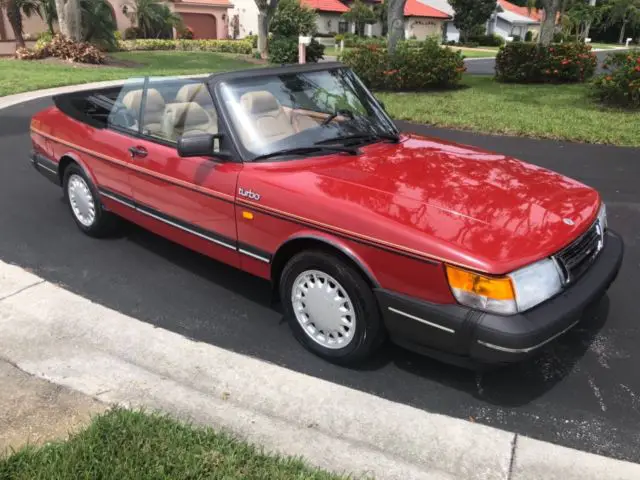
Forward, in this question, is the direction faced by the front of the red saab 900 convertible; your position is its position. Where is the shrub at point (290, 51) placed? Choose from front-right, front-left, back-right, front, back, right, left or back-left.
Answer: back-left

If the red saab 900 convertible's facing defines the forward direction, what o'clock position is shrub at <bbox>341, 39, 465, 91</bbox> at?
The shrub is roughly at 8 o'clock from the red saab 900 convertible.

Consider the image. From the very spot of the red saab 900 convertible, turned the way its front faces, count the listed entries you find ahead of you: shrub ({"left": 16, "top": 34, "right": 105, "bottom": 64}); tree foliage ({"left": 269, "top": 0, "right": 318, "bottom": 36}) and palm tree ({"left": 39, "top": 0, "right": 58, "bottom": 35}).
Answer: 0

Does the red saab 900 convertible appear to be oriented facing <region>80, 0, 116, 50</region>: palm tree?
no

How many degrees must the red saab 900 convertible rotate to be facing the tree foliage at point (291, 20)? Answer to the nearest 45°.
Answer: approximately 135° to its left

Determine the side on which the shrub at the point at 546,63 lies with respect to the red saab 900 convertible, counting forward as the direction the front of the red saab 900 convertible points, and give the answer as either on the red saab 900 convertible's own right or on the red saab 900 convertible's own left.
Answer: on the red saab 900 convertible's own left

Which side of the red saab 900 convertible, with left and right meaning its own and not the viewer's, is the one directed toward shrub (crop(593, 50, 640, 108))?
left

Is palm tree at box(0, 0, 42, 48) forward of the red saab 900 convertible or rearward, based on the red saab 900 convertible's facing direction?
rearward

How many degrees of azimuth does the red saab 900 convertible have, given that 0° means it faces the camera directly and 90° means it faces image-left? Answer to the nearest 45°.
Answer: approximately 315°

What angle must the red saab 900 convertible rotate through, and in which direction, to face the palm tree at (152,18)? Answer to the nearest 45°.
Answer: approximately 135° to its left

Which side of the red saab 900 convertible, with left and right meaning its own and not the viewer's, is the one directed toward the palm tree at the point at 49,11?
back

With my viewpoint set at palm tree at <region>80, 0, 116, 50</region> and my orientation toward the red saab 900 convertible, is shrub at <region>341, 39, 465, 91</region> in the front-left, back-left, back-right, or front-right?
front-left
